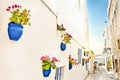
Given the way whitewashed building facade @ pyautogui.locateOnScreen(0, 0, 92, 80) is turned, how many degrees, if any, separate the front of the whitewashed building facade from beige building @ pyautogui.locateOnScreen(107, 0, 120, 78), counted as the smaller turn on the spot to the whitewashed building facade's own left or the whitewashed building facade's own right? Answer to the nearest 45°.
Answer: approximately 45° to the whitewashed building facade's own left

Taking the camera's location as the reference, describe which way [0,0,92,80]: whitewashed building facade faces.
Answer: facing to the right of the viewer
